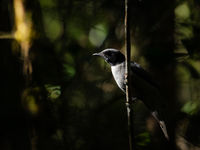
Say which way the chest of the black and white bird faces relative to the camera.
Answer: to the viewer's left
